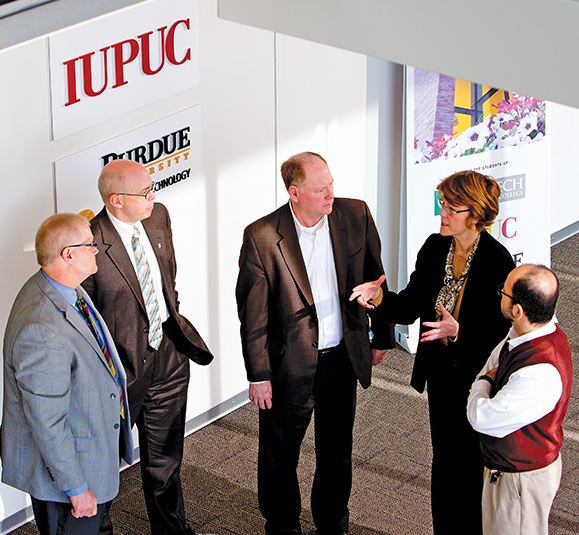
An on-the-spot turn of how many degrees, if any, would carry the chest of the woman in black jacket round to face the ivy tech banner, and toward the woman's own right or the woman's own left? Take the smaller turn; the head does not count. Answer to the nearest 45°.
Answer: approximately 135° to the woman's own right

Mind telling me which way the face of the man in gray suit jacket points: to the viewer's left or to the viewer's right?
to the viewer's right

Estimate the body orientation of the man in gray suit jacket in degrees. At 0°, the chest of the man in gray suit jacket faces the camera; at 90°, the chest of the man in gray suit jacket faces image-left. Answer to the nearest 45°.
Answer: approximately 270°

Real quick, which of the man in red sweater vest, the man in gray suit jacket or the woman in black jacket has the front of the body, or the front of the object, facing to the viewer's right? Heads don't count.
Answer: the man in gray suit jacket

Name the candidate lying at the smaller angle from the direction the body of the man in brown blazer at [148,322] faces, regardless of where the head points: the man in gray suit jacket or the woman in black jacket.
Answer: the woman in black jacket

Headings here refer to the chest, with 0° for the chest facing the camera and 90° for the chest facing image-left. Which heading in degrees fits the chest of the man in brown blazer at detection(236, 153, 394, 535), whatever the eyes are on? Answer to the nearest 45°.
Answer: approximately 315°

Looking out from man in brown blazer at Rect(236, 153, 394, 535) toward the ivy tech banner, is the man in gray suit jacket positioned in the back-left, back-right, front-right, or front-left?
back-left

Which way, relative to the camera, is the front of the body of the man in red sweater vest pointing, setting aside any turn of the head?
to the viewer's left

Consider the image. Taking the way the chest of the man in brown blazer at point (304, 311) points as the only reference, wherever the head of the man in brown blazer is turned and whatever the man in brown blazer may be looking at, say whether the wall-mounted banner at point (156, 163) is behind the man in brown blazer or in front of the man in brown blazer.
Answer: behind
